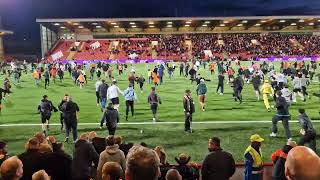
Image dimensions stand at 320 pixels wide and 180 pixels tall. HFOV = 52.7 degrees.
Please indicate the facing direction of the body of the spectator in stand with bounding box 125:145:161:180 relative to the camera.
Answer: away from the camera

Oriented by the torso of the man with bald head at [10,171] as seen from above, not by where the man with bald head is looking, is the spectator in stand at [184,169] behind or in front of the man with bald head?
in front

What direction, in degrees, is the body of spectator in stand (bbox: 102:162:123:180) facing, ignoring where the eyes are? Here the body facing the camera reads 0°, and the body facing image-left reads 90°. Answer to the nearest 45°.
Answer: approximately 180°

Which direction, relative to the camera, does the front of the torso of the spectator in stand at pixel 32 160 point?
away from the camera

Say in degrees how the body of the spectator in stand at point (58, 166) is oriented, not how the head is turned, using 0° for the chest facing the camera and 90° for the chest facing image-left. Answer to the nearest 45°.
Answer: approximately 180°

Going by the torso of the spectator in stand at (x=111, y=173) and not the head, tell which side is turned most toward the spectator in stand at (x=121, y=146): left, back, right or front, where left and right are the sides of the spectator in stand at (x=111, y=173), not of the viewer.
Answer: front

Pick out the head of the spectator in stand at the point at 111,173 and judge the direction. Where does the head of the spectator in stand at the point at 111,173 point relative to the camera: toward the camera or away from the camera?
away from the camera

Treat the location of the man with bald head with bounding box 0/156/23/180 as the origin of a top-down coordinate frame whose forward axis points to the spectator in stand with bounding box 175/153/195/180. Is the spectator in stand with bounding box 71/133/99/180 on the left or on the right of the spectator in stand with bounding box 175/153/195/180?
left
